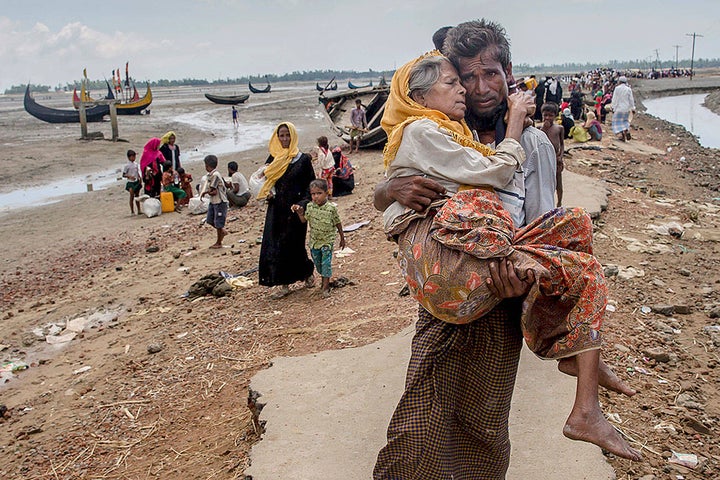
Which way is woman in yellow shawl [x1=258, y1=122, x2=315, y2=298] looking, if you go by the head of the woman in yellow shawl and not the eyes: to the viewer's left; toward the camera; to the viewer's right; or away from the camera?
toward the camera

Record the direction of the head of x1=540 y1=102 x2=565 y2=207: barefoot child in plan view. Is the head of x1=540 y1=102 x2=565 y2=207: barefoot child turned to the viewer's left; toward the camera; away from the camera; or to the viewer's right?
toward the camera

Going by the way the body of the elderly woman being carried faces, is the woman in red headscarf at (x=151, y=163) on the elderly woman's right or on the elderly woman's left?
on the elderly woman's left

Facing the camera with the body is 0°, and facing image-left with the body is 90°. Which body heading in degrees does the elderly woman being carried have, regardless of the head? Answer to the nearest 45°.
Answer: approximately 270°

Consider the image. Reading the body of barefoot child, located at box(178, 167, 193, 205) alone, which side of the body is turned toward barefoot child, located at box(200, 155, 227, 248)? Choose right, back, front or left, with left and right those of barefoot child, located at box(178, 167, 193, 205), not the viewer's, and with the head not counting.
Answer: left
